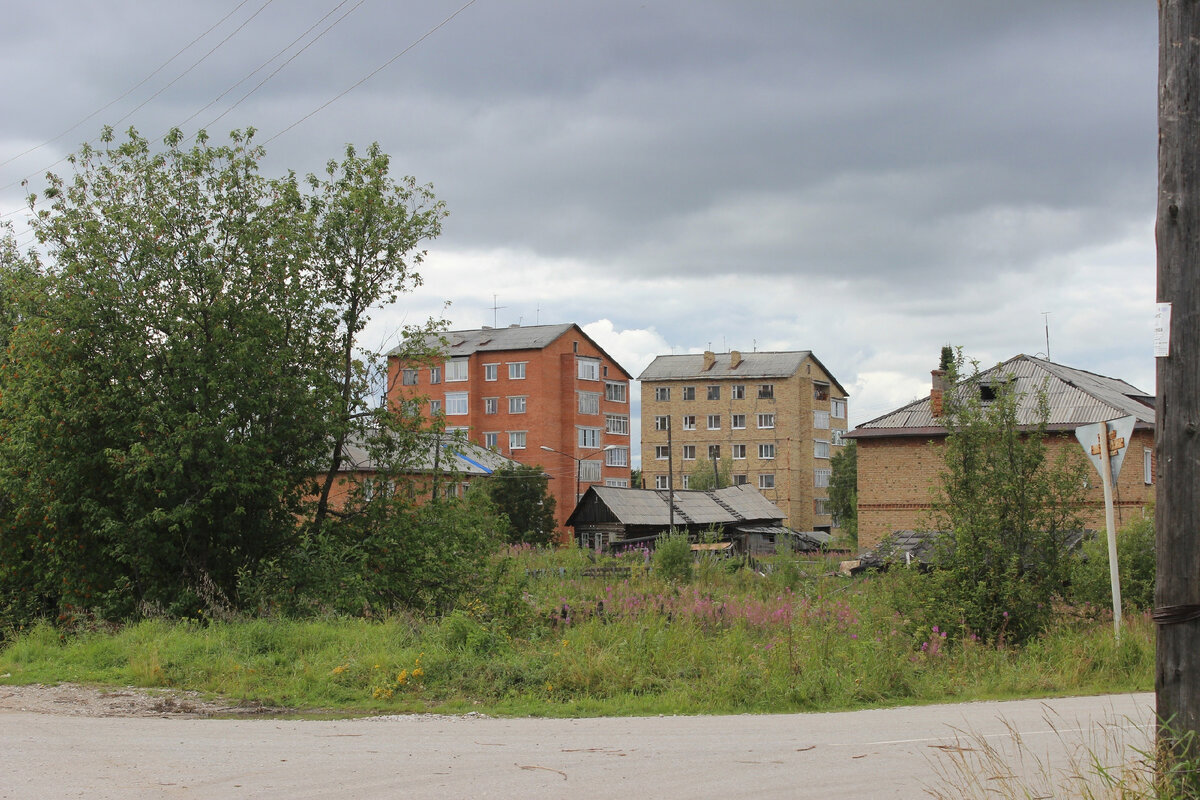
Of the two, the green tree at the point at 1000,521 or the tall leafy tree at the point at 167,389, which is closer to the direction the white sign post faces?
the green tree
